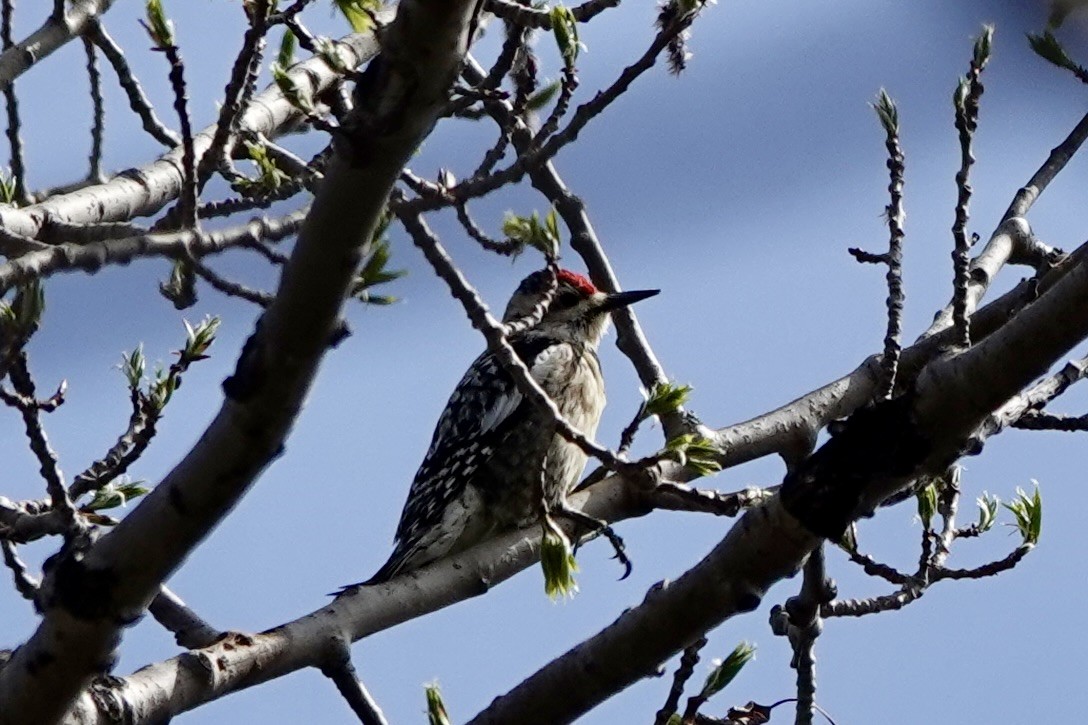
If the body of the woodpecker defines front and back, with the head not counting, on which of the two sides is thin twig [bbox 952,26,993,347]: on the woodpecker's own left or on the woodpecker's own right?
on the woodpecker's own right

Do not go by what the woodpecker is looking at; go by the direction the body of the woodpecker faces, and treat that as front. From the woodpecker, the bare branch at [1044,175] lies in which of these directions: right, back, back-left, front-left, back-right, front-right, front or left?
front-right

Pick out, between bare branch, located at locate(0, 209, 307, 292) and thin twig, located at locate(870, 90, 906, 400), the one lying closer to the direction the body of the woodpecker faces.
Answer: the thin twig

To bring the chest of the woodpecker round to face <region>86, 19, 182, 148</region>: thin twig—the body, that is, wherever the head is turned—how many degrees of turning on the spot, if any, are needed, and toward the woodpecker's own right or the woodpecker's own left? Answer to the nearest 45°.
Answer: approximately 135° to the woodpecker's own right

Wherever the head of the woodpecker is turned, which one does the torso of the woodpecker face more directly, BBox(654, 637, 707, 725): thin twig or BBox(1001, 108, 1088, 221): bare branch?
the bare branch

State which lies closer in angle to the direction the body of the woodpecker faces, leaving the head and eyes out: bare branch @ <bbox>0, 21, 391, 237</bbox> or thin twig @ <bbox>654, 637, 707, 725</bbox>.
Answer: the thin twig

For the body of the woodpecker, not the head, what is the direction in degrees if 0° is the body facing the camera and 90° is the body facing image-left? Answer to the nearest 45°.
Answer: approximately 270°
